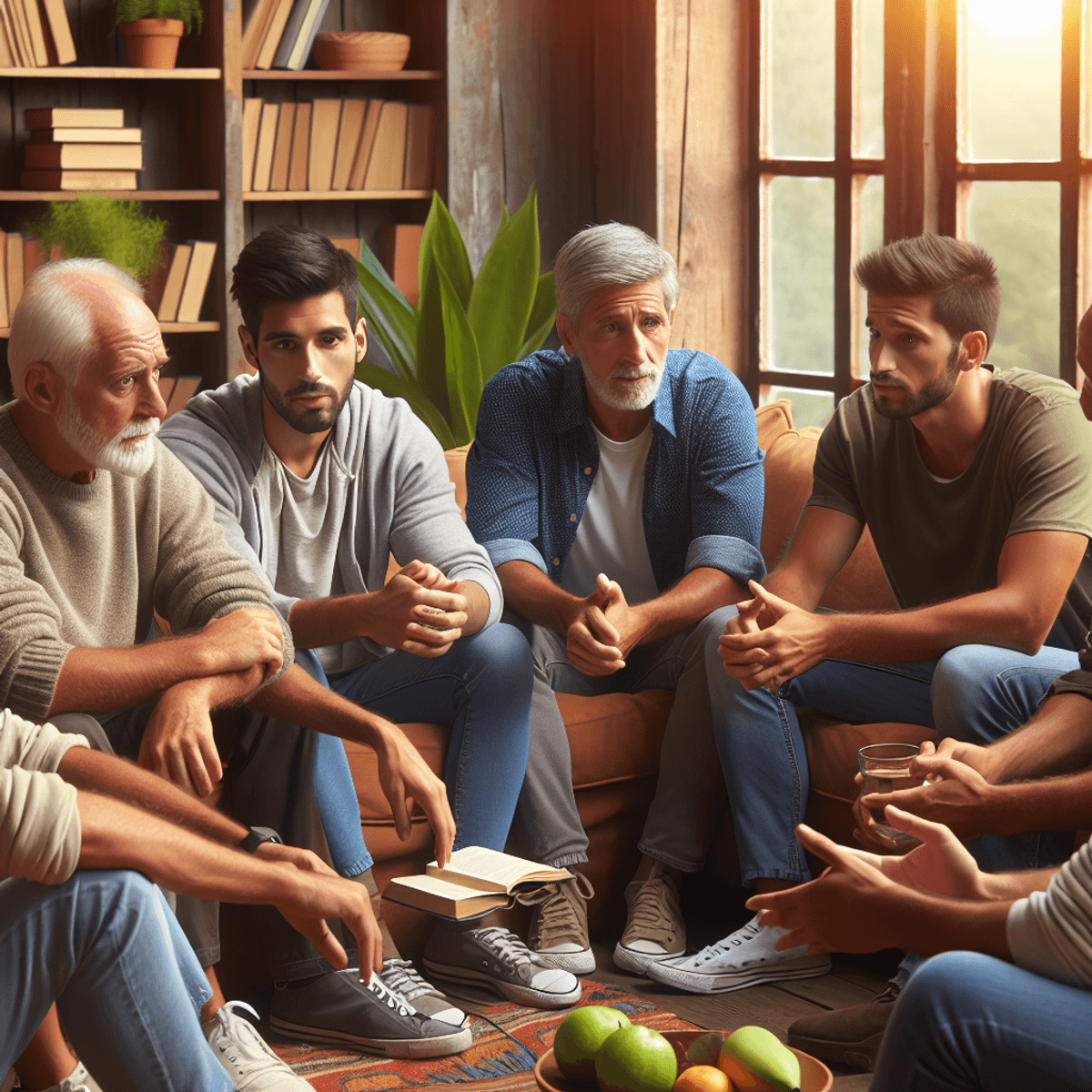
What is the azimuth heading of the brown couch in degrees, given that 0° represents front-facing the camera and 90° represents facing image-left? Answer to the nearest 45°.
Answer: approximately 0°

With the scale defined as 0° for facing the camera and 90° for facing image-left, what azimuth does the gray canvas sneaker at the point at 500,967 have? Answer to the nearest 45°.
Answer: approximately 315°

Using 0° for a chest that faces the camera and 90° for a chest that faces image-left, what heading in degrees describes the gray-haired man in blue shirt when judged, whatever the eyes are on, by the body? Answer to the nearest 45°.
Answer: approximately 0°

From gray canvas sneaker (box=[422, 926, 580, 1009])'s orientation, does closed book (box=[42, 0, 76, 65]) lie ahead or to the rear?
to the rear
